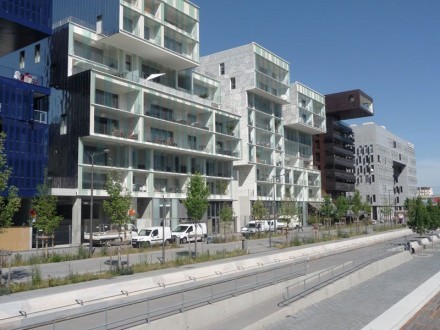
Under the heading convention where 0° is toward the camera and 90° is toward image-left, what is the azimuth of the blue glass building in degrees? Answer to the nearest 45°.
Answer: approximately 315°

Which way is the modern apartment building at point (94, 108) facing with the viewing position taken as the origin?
facing the viewer and to the right of the viewer

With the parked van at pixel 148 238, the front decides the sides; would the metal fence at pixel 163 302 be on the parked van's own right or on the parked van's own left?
on the parked van's own left

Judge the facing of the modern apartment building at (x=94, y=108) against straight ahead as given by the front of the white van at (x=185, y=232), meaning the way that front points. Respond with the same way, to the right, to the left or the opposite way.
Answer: to the left

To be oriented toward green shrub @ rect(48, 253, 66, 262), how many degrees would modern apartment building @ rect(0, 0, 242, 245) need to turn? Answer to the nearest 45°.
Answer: approximately 45° to its right

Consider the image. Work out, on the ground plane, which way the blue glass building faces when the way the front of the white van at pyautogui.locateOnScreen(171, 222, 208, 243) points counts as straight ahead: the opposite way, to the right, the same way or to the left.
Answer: to the left

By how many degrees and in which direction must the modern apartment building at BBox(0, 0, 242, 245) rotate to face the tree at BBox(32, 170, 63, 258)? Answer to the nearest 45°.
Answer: approximately 45° to its right

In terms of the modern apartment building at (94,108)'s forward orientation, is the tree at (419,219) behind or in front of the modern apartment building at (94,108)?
in front

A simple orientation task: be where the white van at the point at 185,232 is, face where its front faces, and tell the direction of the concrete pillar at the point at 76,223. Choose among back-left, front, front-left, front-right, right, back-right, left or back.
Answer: front-right

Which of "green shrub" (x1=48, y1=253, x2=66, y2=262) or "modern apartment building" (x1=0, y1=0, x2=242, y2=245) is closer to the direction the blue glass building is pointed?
the green shrub

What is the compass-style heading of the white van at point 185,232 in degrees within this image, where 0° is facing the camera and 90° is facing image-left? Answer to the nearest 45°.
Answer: approximately 45°
